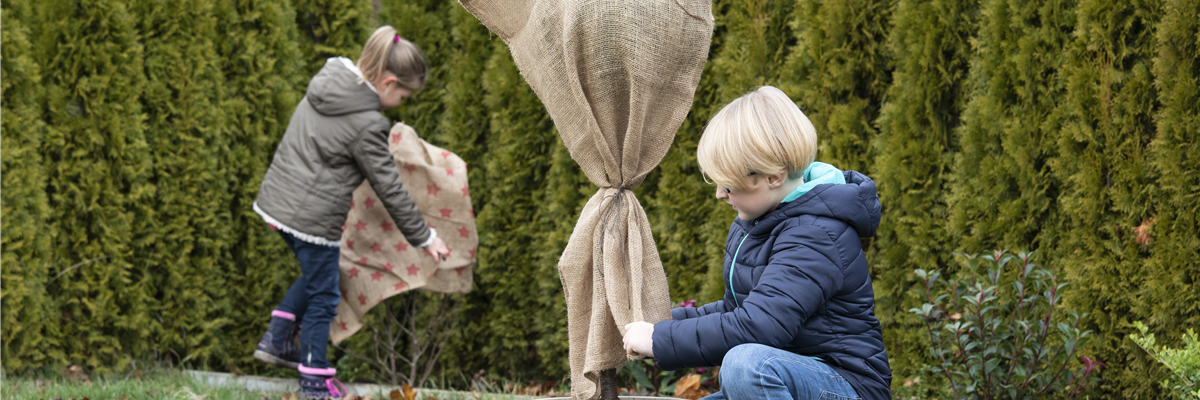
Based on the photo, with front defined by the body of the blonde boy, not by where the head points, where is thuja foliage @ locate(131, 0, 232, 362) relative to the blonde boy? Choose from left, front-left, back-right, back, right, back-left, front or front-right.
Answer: front-right

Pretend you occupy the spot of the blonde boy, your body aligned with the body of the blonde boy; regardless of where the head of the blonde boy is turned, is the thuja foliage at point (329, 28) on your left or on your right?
on your right

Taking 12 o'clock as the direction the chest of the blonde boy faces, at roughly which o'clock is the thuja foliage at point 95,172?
The thuja foliage is roughly at 1 o'clock from the blonde boy.

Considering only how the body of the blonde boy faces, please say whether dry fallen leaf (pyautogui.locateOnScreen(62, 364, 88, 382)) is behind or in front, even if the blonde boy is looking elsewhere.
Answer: in front

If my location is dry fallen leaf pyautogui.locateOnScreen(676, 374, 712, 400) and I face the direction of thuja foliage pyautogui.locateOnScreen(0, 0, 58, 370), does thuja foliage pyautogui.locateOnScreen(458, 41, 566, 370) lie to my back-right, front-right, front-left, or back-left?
front-right

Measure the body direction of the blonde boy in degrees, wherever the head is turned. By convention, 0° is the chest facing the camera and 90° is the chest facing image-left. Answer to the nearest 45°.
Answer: approximately 90°

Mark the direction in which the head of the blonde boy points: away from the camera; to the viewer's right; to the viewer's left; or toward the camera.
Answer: to the viewer's left

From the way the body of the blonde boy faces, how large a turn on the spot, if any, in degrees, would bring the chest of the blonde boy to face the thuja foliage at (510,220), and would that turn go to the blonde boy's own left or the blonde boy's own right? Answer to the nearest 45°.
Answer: approximately 45° to the blonde boy's own right

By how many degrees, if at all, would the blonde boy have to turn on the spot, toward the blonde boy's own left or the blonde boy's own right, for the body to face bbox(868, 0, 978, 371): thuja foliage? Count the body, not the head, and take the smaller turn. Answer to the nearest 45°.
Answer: approximately 90° to the blonde boy's own right

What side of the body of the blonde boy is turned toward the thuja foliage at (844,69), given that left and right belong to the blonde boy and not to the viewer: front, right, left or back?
right

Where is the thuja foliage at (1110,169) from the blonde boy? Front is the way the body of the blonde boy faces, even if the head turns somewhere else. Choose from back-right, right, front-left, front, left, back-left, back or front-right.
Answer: back-right
